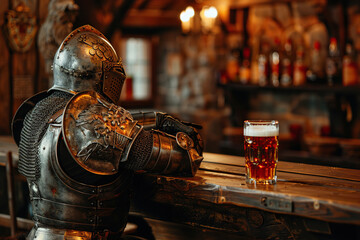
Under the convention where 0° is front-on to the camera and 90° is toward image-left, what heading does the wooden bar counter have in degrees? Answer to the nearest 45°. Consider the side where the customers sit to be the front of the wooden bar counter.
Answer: approximately 45°

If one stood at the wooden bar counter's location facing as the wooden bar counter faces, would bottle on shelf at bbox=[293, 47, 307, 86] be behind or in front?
behind

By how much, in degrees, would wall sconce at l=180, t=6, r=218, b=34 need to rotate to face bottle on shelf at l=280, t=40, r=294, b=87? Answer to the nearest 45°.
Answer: approximately 90° to its left

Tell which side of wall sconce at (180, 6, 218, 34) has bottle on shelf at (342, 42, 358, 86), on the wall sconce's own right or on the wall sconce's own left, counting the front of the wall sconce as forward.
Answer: on the wall sconce's own left

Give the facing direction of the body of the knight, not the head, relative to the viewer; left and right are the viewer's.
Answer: facing away from the viewer and to the right of the viewer

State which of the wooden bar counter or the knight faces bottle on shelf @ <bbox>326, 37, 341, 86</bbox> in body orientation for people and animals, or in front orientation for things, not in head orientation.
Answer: the knight

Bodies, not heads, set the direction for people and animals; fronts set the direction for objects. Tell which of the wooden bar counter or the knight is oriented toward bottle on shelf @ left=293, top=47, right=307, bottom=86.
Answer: the knight

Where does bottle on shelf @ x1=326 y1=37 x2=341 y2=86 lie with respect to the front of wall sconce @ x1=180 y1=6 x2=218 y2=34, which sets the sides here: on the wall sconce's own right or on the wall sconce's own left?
on the wall sconce's own left

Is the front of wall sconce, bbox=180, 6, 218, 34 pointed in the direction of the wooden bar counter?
yes

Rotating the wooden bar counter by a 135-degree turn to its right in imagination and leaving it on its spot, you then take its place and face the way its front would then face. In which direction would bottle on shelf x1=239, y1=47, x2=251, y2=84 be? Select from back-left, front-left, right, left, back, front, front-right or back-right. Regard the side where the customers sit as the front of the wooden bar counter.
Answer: front

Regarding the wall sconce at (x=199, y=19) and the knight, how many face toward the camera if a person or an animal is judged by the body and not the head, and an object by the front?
1

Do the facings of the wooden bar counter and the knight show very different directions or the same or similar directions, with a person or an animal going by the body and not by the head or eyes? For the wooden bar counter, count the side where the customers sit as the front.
very different directions
